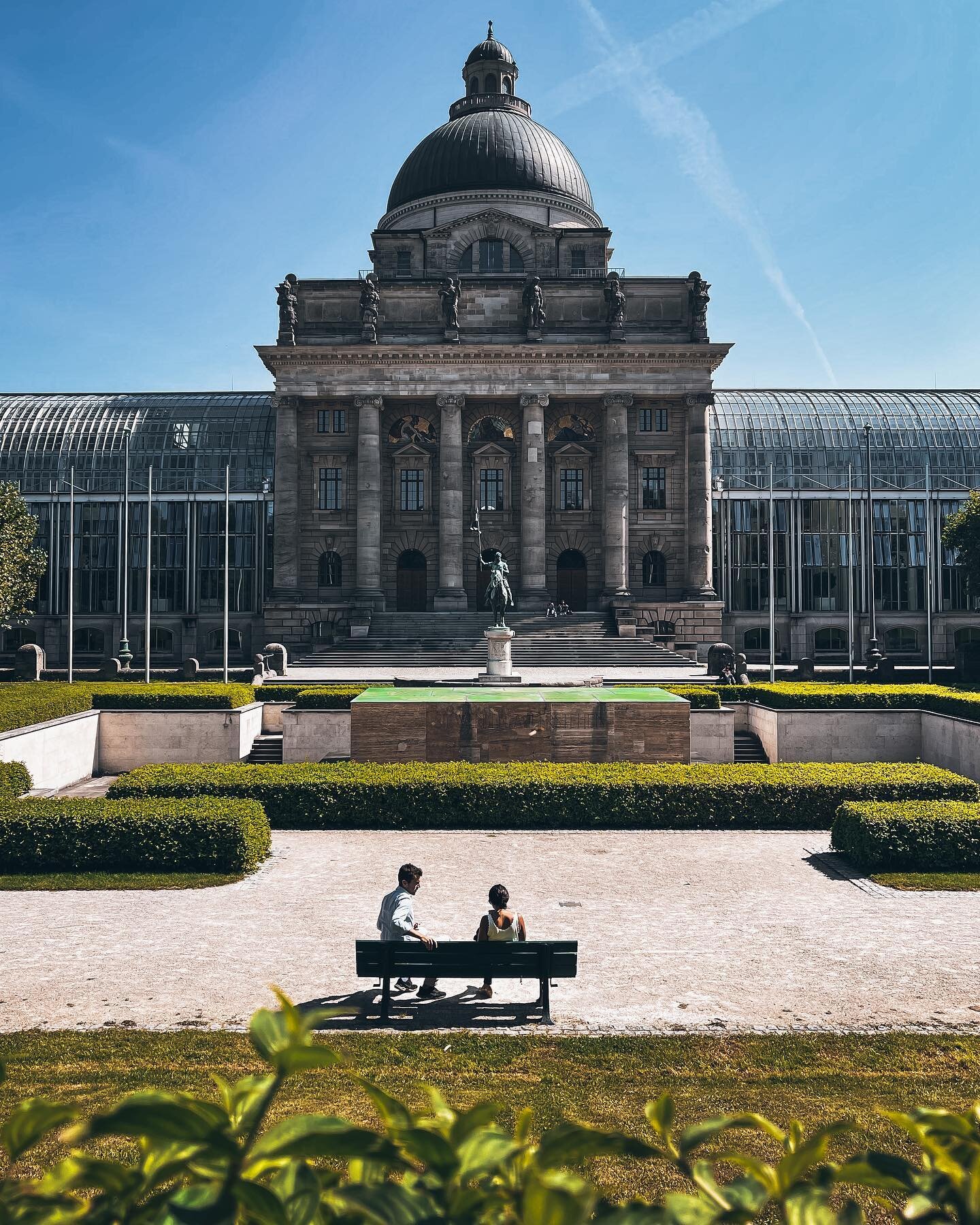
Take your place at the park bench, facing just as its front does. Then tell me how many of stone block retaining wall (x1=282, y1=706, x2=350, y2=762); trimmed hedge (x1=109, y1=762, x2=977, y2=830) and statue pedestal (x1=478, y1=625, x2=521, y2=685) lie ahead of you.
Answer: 3

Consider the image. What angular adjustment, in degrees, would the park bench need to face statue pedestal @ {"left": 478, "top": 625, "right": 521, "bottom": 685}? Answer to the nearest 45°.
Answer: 0° — it already faces it

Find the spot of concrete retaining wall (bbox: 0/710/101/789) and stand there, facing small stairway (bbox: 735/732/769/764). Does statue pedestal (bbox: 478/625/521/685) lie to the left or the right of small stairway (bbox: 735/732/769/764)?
left

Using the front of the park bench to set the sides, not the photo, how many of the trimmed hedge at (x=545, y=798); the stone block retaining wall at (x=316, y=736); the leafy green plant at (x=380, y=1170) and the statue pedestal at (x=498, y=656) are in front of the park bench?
3

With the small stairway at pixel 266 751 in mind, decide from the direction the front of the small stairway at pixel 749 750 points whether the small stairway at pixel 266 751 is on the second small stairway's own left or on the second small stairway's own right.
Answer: on the second small stairway's own right

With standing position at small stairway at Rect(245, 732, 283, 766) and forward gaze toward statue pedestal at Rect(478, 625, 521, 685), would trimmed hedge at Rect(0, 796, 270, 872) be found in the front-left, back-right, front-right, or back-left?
back-right

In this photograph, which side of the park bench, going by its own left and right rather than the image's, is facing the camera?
back

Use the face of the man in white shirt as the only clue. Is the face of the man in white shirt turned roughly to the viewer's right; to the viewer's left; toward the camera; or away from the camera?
to the viewer's right

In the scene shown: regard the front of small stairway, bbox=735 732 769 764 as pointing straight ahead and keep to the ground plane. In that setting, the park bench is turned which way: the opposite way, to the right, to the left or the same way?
the opposite way

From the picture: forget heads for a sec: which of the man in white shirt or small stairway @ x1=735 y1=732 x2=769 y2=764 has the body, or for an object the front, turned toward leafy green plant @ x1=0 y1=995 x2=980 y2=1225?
the small stairway
